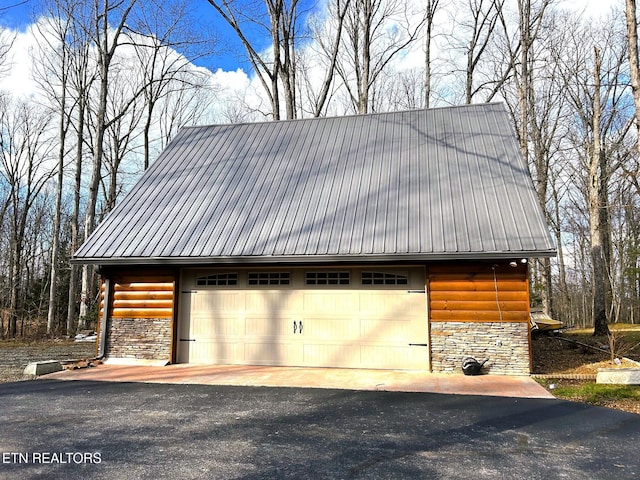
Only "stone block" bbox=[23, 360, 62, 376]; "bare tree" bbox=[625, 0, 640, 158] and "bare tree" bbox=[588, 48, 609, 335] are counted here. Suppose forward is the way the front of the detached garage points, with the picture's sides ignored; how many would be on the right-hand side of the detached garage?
1

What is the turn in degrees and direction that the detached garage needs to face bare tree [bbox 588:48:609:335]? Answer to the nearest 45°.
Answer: approximately 135° to its left

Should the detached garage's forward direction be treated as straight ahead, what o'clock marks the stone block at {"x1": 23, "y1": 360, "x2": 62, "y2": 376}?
The stone block is roughly at 3 o'clock from the detached garage.

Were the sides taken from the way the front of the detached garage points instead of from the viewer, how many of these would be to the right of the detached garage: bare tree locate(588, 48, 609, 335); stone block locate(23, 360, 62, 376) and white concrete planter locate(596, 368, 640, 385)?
1

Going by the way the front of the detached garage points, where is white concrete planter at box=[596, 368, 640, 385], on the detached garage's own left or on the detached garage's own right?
on the detached garage's own left

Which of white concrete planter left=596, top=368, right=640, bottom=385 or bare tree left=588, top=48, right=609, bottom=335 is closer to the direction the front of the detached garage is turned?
the white concrete planter

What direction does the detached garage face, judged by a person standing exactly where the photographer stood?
facing the viewer

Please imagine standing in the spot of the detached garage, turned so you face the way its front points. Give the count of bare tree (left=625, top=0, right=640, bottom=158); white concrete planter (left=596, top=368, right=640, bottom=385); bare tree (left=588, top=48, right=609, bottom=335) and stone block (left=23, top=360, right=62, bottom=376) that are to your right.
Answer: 1

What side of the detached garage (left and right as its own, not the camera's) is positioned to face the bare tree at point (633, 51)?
left

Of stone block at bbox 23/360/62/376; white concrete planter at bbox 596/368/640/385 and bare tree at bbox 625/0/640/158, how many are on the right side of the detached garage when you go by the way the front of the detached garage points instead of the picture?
1
